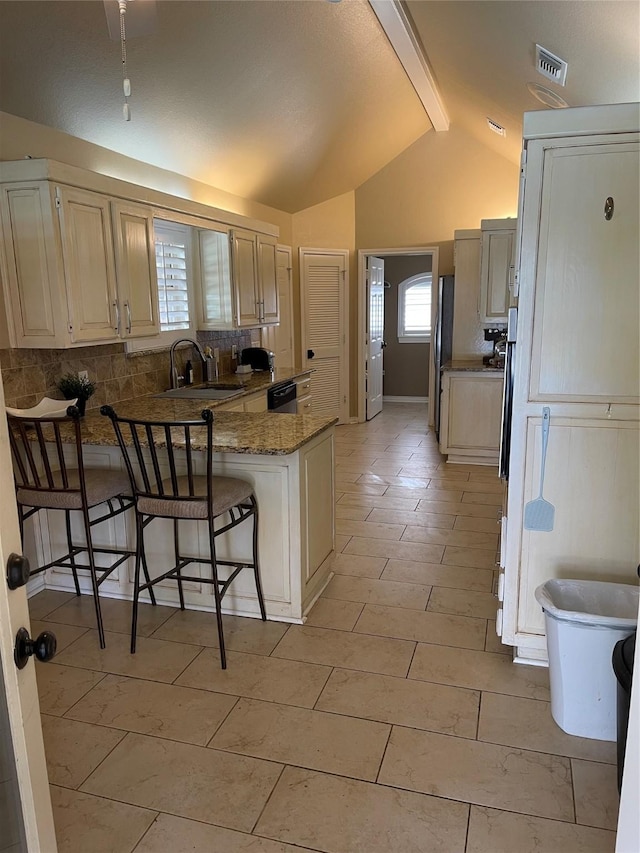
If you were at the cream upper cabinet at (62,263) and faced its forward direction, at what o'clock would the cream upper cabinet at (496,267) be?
the cream upper cabinet at (496,267) is roughly at 10 o'clock from the cream upper cabinet at (62,263).

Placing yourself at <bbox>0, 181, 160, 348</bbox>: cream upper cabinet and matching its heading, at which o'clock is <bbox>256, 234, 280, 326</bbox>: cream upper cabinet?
<bbox>256, 234, 280, 326</bbox>: cream upper cabinet is roughly at 9 o'clock from <bbox>0, 181, 160, 348</bbox>: cream upper cabinet.

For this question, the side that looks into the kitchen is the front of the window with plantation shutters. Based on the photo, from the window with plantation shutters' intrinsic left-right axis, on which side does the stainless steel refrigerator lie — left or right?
on its left

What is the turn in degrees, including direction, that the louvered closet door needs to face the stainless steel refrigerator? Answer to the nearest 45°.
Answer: approximately 45° to its left

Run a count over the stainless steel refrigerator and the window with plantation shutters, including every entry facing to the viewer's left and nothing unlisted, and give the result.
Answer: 1

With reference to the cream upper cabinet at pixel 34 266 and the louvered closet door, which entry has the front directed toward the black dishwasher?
the louvered closet door

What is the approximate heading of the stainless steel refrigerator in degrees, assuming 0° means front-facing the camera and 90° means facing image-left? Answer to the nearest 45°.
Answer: approximately 90°

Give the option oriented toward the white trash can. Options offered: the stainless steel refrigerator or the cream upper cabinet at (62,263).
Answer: the cream upper cabinet

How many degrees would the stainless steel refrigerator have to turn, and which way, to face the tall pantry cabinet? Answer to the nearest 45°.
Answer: approximately 90° to its left

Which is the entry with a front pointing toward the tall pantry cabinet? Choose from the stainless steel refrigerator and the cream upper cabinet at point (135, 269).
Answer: the cream upper cabinet
